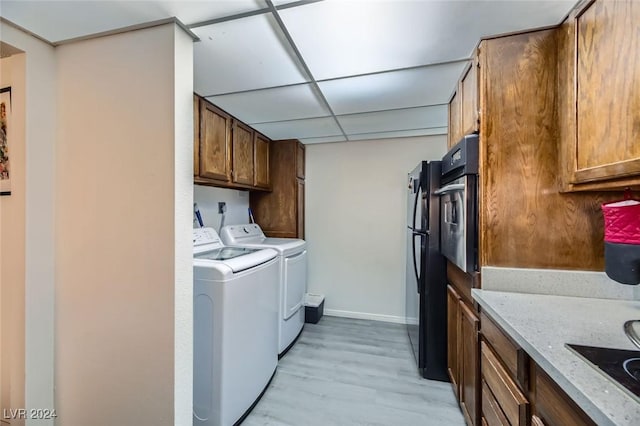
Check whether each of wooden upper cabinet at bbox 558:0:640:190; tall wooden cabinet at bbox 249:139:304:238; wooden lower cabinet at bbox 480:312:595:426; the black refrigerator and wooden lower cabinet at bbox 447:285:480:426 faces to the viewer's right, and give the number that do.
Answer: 1

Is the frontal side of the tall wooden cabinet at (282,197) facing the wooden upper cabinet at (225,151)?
no

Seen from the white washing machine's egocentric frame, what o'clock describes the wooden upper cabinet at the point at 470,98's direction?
The wooden upper cabinet is roughly at 11 o'clock from the white washing machine.

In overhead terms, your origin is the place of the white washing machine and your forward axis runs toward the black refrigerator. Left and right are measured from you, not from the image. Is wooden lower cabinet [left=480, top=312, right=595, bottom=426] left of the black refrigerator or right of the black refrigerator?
right

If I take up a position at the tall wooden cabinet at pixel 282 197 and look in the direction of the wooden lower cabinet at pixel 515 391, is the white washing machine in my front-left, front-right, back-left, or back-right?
front-right

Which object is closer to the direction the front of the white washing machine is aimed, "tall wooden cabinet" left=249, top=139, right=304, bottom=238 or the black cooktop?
the black cooktop

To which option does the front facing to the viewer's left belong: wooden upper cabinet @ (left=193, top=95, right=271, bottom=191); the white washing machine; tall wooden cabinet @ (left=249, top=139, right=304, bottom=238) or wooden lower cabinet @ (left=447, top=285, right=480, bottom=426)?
the wooden lower cabinet

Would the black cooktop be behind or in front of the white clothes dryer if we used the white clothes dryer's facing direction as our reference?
in front

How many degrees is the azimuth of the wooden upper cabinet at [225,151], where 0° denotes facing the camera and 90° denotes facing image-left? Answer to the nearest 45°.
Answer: approximately 315°

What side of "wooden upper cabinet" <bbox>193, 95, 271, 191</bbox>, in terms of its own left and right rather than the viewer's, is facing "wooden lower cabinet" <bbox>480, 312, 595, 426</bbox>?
front

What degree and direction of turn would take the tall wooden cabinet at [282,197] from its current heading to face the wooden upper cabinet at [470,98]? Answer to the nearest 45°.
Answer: approximately 45° to its right

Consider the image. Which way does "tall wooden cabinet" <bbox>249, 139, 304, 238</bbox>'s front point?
to the viewer's right

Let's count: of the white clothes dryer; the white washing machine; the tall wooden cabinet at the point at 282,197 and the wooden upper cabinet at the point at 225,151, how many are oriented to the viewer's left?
0

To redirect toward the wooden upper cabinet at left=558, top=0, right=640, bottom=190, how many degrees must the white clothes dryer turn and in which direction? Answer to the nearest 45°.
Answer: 0° — it already faces it

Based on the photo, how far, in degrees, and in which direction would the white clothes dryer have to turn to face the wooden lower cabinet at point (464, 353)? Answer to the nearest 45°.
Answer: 0° — it already faces it

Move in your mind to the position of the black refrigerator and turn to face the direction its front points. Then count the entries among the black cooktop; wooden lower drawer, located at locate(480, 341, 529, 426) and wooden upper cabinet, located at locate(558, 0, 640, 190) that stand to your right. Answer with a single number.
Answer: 0
